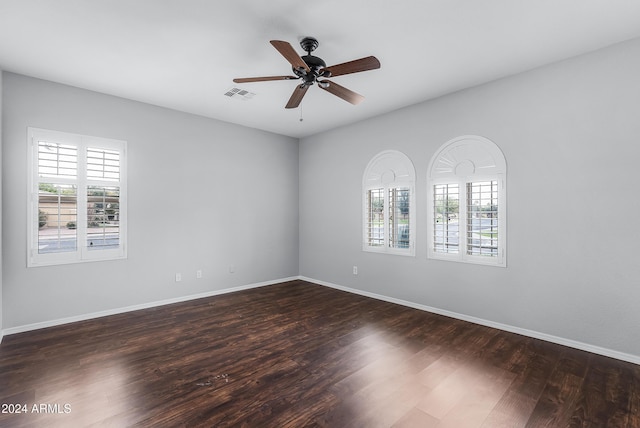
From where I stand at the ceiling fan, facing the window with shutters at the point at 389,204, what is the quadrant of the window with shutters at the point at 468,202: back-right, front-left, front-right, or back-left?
front-right

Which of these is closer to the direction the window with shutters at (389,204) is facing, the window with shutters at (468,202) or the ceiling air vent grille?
the ceiling air vent grille

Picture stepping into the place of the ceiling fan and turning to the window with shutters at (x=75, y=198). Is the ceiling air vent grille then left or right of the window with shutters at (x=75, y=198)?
right

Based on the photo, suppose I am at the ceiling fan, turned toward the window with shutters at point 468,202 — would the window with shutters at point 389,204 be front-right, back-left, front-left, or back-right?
front-left

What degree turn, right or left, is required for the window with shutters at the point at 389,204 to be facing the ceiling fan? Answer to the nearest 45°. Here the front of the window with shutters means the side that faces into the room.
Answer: approximately 45° to its left

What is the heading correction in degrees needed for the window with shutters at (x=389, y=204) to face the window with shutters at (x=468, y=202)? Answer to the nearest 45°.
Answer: approximately 90° to its left

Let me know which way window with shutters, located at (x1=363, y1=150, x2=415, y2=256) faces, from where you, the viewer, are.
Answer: facing the viewer and to the left of the viewer

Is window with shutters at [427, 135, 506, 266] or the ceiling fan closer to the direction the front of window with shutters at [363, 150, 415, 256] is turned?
the ceiling fan

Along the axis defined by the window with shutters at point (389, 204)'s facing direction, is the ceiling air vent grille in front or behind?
in front

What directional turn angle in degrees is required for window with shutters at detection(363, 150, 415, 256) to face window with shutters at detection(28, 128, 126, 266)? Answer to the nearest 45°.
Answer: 0° — it already faces it
